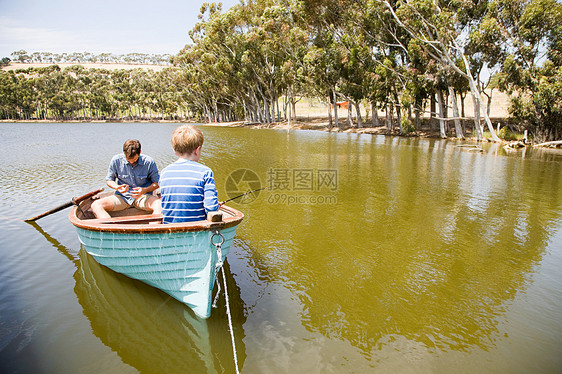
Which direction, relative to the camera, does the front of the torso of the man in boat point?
toward the camera

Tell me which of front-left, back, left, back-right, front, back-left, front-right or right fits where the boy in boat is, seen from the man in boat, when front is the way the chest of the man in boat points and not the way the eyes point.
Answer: front

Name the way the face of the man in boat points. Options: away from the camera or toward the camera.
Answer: toward the camera

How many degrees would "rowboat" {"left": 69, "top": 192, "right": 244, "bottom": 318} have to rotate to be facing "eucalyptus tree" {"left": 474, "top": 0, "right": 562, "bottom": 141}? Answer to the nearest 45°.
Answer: approximately 90° to its left

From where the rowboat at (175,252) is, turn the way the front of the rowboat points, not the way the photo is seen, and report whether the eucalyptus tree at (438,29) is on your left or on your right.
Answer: on your left

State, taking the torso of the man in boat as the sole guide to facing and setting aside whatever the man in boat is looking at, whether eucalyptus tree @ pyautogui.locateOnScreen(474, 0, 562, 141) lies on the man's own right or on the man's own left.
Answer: on the man's own left
